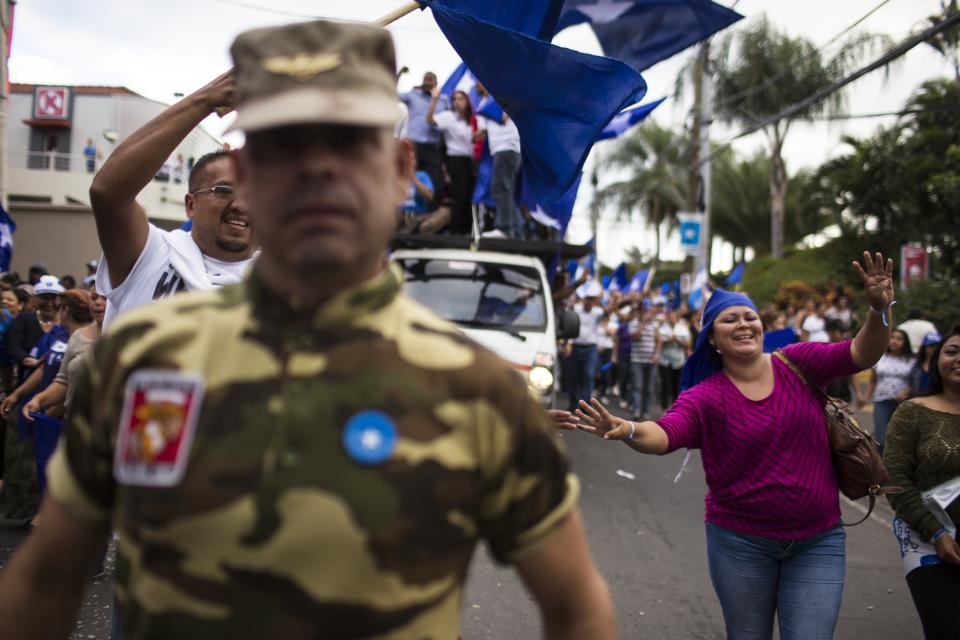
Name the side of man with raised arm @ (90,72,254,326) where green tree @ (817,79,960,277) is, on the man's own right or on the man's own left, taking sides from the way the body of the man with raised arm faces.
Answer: on the man's own left

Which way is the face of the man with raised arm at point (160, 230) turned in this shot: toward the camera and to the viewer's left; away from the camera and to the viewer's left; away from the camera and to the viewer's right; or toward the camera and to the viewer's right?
toward the camera and to the viewer's right

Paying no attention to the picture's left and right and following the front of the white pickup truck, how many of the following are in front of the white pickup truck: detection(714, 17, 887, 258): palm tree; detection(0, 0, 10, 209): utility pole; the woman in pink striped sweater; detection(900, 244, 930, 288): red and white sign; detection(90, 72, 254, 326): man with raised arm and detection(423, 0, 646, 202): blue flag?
3

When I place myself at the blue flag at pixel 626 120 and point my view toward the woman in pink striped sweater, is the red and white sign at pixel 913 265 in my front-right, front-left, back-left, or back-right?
back-left

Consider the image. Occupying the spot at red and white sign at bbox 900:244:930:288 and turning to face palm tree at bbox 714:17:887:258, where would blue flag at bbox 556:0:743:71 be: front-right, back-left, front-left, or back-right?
back-left

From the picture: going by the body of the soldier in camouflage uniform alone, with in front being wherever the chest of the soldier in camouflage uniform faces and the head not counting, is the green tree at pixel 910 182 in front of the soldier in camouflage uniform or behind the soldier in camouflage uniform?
behind

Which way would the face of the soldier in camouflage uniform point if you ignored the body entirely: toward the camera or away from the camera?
toward the camera

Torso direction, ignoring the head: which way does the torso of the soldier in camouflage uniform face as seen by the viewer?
toward the camera

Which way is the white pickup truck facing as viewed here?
toward the camera

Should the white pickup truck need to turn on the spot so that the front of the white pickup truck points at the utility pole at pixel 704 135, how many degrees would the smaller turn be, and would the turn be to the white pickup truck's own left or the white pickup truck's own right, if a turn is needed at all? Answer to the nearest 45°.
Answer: approximately 180°

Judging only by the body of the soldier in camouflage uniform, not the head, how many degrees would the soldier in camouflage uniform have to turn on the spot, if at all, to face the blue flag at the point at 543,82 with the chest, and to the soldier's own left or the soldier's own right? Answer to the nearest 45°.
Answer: approximately 180°

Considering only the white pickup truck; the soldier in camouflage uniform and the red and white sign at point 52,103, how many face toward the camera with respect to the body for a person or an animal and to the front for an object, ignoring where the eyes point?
3

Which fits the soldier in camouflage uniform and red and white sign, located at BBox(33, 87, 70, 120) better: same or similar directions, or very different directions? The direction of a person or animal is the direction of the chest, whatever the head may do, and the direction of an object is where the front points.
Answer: same or similar directions

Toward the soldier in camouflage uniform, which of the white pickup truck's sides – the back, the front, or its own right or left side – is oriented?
front

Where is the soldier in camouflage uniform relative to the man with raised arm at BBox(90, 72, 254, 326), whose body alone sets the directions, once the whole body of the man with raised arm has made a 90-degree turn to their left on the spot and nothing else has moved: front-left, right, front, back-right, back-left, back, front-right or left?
back-right
